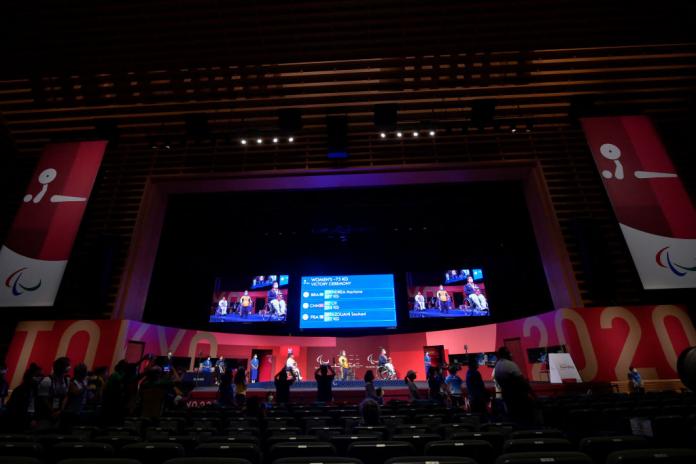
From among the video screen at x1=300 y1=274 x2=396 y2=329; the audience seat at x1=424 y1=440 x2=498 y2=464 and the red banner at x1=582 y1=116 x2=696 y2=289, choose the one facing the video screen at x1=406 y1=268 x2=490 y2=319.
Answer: the audience seat

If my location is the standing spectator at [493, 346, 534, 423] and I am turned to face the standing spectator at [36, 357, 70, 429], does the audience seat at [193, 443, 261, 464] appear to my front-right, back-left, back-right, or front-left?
front-left

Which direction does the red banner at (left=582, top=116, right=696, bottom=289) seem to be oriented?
toward the camera

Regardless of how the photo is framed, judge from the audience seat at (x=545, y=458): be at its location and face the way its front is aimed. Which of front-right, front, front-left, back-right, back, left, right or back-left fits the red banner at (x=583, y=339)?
front

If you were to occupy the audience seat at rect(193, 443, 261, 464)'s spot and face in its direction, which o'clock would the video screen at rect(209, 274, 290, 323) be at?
The video screen is roughly at 12 o'clock from the audience seat.

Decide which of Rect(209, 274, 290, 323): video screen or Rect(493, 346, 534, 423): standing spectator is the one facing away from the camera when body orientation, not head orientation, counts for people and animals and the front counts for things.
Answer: the standing spectator

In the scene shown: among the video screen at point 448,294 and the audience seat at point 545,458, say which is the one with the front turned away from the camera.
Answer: the audience seat

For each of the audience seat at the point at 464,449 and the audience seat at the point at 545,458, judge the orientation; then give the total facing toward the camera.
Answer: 0

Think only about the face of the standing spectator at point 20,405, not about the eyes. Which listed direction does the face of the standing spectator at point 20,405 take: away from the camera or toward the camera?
away from the camera

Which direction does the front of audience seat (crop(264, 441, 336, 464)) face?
away from the camera

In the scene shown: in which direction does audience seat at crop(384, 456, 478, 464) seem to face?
away from the camera

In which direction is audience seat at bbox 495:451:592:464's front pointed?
away from the camera

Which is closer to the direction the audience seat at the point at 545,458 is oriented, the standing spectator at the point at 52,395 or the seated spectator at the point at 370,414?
the seated spectator

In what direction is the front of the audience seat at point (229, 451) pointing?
away from the camera

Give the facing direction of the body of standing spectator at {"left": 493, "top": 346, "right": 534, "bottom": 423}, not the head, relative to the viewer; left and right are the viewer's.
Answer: facing away from the viewer

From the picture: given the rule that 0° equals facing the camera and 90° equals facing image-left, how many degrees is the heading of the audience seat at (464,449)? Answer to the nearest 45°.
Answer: approximately 180°

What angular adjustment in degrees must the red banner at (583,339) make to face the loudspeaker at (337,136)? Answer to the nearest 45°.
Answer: approximately 90° to its right

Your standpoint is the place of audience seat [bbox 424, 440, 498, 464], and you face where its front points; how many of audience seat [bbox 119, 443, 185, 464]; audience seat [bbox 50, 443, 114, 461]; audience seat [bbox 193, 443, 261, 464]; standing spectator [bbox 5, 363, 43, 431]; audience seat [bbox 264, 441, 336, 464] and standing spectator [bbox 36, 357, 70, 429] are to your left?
6

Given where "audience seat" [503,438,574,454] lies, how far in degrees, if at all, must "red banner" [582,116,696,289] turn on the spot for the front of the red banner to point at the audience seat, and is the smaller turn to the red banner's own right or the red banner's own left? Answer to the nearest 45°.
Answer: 0° — it already faces it

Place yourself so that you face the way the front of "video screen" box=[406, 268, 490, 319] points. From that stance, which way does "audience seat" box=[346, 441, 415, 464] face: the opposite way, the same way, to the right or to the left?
the opposite way

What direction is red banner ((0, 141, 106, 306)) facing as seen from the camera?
toward the camera
